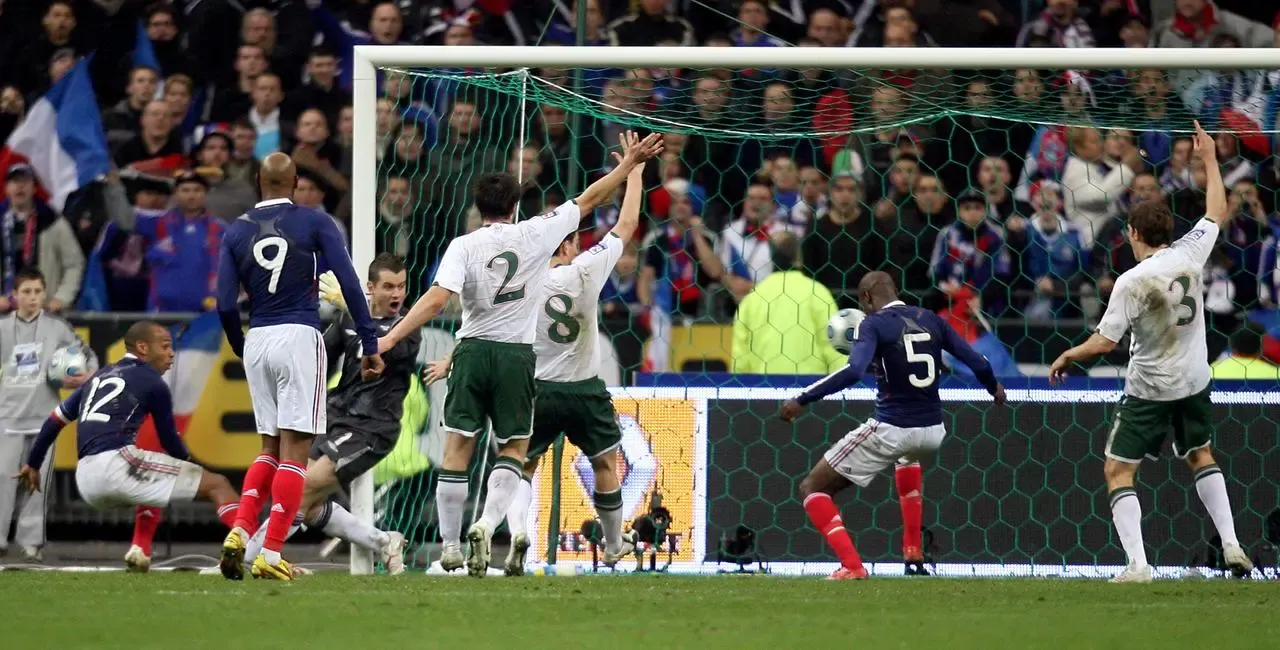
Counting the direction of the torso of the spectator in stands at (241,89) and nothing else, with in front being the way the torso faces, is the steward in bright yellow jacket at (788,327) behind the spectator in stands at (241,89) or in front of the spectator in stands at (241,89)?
in front

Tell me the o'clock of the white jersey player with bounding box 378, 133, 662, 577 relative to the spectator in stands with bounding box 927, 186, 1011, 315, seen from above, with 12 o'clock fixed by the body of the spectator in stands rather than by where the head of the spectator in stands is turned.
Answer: The white jersey player is roughly at 1 o'clock from the spectator in stands.

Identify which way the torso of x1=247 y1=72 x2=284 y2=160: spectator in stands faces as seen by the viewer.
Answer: toward the camera

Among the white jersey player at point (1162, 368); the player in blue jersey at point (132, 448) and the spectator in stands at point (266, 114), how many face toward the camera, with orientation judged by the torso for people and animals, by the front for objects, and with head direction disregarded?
1

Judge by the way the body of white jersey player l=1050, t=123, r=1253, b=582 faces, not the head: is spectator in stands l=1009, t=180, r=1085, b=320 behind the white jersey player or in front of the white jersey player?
in front

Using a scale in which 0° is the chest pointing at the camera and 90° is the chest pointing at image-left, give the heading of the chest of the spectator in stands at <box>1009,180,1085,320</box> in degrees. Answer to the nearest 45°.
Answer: approximately 0°

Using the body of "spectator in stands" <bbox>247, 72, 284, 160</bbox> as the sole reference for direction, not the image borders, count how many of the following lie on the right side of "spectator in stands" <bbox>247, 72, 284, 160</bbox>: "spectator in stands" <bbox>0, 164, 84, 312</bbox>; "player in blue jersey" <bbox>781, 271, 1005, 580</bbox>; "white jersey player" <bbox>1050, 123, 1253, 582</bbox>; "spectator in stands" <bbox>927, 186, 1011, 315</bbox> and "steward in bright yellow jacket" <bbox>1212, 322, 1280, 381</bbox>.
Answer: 1

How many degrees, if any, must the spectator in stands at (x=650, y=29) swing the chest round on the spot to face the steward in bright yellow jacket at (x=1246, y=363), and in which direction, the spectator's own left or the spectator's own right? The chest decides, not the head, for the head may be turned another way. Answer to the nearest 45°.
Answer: approximately 45° to the spectator's own left

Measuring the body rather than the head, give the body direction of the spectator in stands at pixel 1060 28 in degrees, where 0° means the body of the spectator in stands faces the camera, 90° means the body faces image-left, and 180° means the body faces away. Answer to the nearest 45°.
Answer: approximately 0°

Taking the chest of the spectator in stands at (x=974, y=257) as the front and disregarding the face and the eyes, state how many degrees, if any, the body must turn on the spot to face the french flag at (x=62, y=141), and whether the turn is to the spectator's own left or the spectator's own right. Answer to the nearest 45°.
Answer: approximately 90° to the spectator's own right

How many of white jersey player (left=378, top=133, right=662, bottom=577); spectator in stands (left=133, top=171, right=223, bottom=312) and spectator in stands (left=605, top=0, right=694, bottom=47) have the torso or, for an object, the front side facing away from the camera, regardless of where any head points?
1

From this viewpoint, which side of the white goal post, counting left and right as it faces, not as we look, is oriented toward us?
front

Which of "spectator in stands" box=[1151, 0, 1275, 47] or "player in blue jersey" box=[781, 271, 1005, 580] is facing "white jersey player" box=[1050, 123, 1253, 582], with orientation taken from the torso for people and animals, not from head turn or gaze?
the spectator in stands

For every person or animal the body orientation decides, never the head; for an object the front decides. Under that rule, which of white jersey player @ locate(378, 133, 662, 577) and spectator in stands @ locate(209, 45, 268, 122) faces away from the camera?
the white jersey player

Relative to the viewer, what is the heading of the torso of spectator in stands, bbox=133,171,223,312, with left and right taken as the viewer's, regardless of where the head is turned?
facing the viewer

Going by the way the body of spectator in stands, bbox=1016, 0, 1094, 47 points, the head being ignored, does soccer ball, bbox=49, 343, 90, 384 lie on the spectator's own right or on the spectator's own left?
on the spectator's own right

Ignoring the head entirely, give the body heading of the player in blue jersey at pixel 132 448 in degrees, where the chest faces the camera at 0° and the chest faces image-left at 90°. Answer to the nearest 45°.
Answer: approximately 225°
